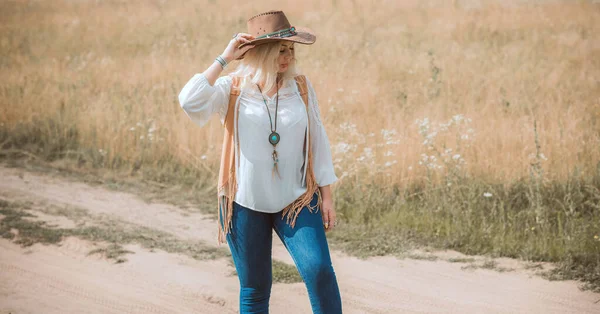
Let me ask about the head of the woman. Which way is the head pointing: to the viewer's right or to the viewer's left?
to the viewer's right

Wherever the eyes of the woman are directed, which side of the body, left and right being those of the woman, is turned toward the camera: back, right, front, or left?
front
